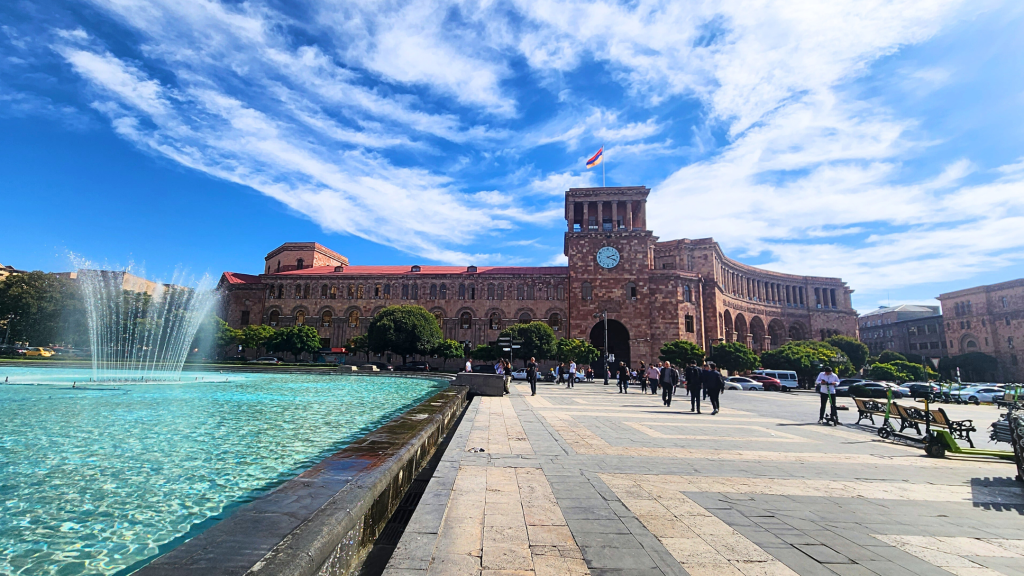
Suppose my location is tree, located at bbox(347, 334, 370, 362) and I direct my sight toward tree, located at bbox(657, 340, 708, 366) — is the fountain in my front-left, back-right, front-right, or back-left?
back-right

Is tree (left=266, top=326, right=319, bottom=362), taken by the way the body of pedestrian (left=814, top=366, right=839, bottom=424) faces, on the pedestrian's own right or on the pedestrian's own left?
on the pedestrian's own right

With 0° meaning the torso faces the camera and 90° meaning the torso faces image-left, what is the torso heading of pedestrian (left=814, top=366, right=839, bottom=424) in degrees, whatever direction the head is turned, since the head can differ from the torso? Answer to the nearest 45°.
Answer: approximately 0°

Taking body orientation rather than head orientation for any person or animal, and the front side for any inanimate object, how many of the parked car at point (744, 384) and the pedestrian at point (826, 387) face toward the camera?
1
